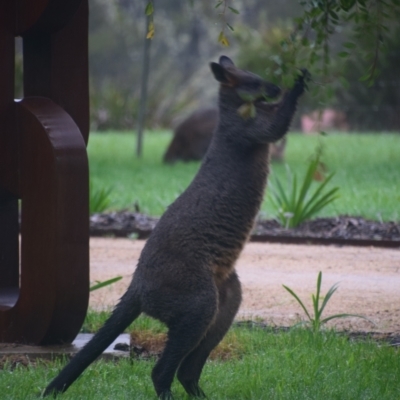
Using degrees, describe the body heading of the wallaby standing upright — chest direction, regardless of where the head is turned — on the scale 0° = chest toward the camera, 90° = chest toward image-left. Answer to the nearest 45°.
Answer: approximately 270°

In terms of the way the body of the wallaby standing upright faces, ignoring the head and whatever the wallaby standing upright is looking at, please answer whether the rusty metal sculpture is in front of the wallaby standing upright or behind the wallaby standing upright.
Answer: behind
